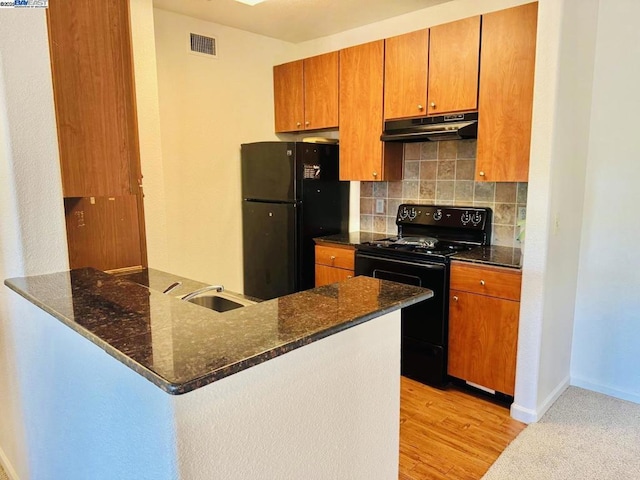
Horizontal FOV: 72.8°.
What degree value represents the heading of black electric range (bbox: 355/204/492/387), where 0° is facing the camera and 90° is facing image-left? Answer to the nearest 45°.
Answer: approximately 45°

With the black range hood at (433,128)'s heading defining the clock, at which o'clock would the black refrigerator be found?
The black refrigerator is roughly at 2 o'clock from the black range hood.

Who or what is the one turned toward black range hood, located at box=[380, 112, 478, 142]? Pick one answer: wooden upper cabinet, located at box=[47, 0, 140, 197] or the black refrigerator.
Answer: the wooden upper cabinet

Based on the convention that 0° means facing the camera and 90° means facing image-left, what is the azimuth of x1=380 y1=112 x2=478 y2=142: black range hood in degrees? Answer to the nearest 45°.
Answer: approximately 45°

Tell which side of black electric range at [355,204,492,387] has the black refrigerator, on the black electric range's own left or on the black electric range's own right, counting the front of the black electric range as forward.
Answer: on the black electric range's own right

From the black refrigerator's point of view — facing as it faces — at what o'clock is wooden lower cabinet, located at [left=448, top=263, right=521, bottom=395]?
The wooden lower cabinet is roughly at 9 o'clock from the black refrigerator.

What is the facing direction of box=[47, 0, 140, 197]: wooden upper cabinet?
to the viewer's right

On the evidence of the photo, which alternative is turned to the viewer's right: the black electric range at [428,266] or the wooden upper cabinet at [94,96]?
the wooden upper cabinet

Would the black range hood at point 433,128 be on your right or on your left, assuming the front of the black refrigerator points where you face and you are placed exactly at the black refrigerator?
on your left
